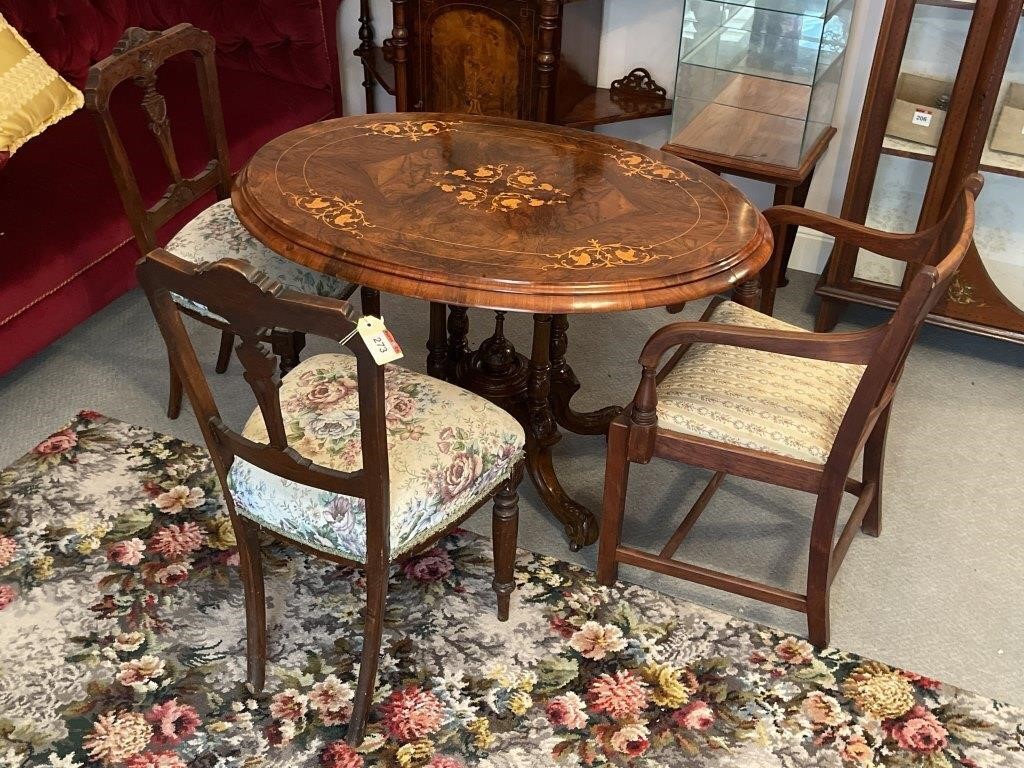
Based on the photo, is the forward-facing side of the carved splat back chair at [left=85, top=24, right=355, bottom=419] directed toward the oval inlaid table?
yes

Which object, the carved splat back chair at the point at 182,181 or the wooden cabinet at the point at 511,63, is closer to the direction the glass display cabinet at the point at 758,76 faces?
the carved splat back chair

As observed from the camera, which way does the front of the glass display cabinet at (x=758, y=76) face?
facing the viewer

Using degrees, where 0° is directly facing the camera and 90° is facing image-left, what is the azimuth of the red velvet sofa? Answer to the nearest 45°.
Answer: approximately 315°

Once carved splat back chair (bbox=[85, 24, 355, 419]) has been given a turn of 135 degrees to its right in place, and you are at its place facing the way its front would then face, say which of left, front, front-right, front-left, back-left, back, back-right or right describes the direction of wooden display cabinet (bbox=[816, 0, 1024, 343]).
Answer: back

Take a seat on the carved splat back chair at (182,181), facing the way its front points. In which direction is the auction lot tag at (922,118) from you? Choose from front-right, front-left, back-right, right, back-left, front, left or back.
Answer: front-left

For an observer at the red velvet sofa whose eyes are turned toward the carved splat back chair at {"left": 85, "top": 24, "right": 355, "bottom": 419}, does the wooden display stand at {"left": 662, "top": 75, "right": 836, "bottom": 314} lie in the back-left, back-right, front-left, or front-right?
front-left

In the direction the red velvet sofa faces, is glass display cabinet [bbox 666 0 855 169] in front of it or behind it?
in front

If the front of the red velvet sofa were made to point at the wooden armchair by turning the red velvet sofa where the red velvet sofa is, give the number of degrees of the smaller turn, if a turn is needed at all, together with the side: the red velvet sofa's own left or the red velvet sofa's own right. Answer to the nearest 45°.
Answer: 0° — it already faces it

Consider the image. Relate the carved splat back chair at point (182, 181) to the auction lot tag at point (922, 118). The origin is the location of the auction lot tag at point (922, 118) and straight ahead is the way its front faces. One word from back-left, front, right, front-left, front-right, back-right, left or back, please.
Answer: front-right

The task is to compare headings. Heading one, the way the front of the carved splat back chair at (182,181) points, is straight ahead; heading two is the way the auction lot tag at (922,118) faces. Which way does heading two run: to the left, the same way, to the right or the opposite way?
to the right

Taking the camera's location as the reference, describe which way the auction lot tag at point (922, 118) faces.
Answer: facing the viewer

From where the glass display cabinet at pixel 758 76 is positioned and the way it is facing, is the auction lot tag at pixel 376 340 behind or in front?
in front

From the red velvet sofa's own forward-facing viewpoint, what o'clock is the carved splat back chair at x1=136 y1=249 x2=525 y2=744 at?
The carved splat back chair is roughly at 1 o'clock from the red velvet sofa.

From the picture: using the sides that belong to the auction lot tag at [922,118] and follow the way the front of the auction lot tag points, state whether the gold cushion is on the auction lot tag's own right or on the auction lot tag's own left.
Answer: on the auction lot tag's own right

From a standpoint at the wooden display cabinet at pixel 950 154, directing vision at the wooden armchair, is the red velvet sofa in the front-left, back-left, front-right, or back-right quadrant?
front-right

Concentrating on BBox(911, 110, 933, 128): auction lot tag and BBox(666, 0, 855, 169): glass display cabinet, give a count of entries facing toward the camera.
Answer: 2

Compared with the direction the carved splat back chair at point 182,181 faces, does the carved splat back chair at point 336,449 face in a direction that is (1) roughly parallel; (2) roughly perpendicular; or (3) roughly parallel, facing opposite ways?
roughly perpendicular
